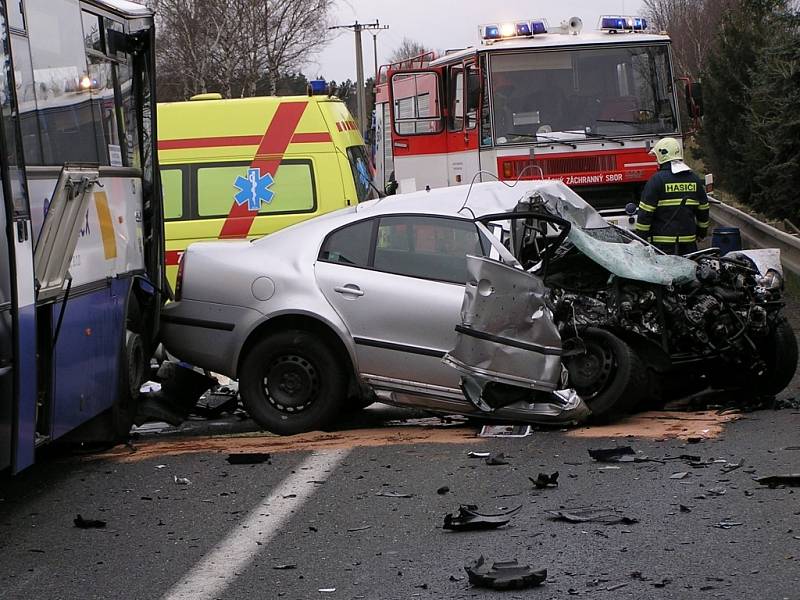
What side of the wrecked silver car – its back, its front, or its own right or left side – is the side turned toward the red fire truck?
left

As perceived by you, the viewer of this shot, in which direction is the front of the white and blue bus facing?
facing away from the viewer and to the right of the viewer

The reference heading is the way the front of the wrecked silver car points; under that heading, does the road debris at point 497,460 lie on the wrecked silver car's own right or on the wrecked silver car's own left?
on the wrecked silver car's own right

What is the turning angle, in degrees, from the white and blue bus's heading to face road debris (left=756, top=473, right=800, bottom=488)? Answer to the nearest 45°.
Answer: approximately 90° to its right

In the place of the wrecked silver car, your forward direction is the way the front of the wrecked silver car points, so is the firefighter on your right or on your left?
on your left

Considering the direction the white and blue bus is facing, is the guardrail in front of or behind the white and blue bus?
in front

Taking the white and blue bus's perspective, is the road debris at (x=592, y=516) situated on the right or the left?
on its right

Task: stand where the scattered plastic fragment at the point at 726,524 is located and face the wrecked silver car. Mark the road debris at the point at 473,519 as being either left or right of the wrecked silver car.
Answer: left

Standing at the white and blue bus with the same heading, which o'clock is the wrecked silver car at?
The wrecked silver car is roughly at 1 o'clock from the white and blue bus.

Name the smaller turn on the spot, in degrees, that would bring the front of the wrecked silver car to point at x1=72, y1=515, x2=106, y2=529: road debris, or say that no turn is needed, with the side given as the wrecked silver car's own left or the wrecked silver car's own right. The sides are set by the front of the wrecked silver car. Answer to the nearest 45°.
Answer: approximately 135° to the wrecked silver car's own right

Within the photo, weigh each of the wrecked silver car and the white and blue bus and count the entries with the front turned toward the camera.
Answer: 0

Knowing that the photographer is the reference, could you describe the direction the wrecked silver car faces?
facing to the right of the viewer

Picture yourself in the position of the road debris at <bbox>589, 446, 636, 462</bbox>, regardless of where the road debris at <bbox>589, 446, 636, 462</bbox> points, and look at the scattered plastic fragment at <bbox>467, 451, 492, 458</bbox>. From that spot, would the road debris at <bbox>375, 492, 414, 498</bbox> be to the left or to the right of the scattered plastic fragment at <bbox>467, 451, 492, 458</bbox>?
left

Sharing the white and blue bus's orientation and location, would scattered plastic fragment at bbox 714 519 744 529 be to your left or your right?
on your right

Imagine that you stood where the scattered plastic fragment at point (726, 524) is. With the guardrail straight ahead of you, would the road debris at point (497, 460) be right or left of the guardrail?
left

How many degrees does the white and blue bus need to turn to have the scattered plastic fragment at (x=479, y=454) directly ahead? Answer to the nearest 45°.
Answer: approximately 45° to its right

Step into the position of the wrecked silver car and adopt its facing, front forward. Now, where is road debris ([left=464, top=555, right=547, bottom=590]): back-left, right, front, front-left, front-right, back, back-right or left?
right

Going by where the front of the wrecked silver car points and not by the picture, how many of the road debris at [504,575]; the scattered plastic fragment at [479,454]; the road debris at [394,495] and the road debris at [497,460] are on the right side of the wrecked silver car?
4
